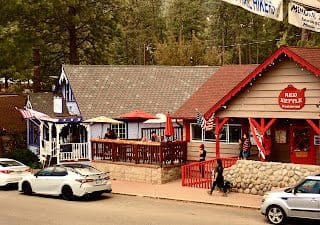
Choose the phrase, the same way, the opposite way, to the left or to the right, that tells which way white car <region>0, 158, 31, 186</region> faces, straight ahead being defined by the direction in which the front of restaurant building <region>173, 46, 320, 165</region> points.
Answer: to the right

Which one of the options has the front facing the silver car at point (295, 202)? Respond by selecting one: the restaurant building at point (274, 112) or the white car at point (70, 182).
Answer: the restaurant building

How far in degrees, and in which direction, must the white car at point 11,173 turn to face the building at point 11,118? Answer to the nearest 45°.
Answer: approximately 45° to its right

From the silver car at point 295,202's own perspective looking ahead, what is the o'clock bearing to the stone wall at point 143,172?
The stone wall is roughly at 2 o'clock from the silver car.

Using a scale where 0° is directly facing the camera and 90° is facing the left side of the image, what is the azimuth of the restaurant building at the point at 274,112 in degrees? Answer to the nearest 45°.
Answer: approximately 0°

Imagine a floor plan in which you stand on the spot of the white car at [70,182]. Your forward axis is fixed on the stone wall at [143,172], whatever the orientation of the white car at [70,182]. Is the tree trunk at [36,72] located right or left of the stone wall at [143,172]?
left

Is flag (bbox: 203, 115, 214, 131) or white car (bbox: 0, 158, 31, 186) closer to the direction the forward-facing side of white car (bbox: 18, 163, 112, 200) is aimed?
the white car

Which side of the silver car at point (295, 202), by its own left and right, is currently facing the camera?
left

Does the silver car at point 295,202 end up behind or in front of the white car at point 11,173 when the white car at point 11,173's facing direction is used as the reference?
behind

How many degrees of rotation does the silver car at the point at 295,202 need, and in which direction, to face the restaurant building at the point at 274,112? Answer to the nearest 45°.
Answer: approximately 90° to its right

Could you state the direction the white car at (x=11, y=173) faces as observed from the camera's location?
facing away from the viewer and to the left of the viewer

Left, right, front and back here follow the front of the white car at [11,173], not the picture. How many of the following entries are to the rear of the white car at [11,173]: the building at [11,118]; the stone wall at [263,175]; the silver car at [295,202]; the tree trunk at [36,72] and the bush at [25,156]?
2

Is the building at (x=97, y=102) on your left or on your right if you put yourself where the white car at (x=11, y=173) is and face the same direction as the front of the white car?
on your right

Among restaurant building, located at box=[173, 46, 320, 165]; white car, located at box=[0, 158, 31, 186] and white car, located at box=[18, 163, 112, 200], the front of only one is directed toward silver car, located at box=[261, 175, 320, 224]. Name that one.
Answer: the restaurant building

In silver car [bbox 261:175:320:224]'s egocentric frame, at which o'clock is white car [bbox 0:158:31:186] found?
white car [bbox 0:158:31:186] is roughly at 1 o'clock from silver car [bbox 261:175:320:224].

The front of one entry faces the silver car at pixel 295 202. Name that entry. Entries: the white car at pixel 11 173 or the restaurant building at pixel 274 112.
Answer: the restaurant building

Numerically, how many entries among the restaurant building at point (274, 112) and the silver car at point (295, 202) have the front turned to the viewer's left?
1
